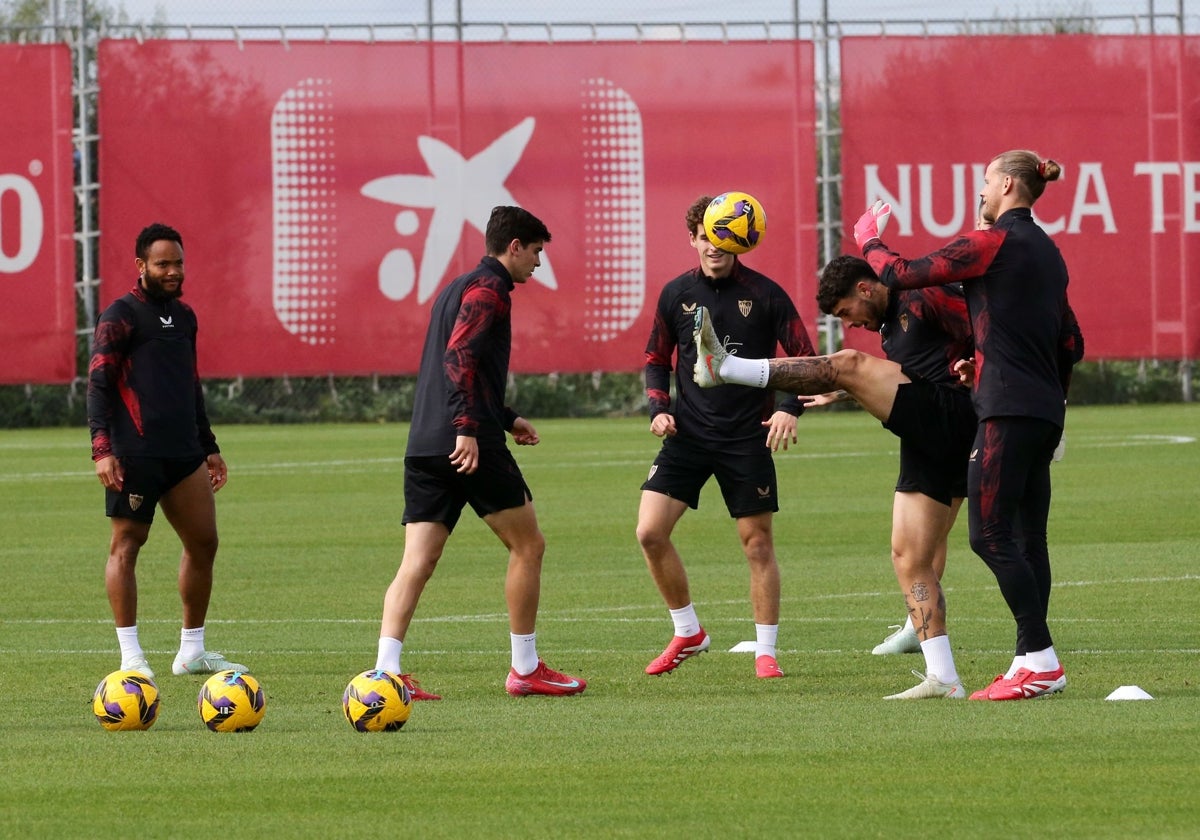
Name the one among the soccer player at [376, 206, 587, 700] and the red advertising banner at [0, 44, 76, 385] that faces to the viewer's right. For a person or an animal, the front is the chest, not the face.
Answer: the soccer player

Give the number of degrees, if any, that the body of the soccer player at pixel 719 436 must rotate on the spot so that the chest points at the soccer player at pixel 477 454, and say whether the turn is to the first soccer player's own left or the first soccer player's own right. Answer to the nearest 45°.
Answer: approximately 45° to the first soccer player's own right

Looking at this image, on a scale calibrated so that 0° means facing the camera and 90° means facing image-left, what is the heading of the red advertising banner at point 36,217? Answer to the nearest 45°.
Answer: approximately 0°

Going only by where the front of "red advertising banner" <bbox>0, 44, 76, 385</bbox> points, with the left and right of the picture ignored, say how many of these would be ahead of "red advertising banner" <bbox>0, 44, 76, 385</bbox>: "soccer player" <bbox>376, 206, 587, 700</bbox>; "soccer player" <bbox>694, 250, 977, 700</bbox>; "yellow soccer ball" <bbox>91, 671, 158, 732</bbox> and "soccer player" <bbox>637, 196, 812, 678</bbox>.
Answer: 4

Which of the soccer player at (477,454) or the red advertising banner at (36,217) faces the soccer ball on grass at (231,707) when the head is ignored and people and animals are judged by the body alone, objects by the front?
the red advertising banner

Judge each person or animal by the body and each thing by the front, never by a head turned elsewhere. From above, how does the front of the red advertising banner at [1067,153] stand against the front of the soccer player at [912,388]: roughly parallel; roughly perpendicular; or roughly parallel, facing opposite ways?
roughly perpendicular

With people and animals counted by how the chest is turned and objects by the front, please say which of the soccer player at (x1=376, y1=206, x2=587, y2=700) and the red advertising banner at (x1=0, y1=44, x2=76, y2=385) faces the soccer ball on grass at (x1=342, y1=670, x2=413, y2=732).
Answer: the red advertising banner

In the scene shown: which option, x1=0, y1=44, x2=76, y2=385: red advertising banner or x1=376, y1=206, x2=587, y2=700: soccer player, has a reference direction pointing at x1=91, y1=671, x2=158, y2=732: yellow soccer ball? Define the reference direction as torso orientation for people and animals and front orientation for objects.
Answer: the red advertising banner

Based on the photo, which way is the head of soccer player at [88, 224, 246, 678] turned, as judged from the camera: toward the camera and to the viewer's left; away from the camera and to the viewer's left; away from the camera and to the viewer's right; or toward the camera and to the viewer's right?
toward the camera and to the viewer's right

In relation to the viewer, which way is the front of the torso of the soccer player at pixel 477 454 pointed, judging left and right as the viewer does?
facing to the right of the viewer

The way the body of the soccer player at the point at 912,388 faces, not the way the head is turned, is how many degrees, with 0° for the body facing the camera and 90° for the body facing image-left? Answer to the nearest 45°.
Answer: approximately 90°
